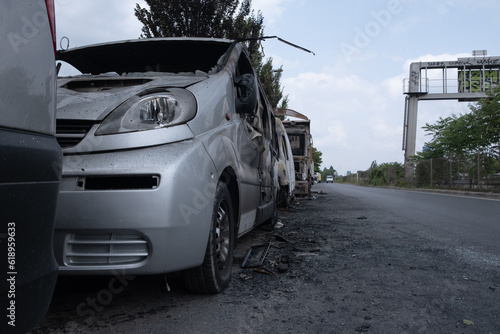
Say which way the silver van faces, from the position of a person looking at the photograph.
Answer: facing the viewer and to the left of the viewer

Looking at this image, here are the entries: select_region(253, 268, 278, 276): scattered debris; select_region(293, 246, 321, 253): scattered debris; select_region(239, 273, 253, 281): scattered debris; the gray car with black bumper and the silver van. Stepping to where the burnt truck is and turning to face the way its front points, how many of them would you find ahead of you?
5

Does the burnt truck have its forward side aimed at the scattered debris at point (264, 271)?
yes

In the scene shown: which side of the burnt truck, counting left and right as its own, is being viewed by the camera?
front

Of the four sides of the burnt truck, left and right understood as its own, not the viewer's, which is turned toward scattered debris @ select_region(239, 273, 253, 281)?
front

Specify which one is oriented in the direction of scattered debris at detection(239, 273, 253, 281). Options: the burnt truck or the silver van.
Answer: the burnt truck

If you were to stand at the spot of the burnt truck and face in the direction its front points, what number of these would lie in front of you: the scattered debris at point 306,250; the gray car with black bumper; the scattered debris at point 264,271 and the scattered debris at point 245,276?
4

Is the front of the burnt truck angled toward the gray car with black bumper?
yes

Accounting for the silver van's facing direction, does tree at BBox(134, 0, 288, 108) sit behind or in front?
behind

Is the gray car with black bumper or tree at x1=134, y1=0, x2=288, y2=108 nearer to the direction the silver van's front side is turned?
the gray car with black bumper

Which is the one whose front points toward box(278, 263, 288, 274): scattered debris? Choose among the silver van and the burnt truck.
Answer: the burnt truck

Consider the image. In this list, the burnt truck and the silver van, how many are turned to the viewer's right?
0

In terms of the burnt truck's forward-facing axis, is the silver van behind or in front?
in front

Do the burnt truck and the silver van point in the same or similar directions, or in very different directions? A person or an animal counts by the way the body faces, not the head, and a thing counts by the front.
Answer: same or similar directions
